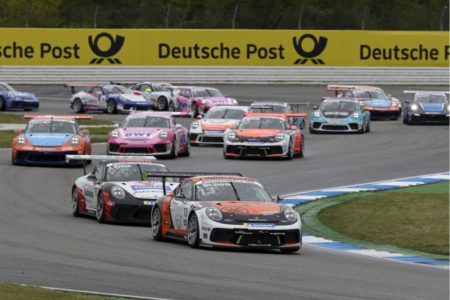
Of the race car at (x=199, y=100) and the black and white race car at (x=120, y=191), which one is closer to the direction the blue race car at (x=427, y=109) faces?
the black and white race car

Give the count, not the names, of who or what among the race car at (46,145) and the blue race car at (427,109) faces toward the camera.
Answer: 2

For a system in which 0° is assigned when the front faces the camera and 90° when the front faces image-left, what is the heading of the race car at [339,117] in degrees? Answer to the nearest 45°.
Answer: approximately 0°

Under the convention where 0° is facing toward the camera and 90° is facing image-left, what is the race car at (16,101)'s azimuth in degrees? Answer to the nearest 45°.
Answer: approximately 315°

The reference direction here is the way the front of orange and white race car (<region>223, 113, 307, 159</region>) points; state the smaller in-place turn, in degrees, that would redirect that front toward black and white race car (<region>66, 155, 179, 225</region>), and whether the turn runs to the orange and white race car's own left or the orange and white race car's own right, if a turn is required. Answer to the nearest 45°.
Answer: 0° — it already faces it

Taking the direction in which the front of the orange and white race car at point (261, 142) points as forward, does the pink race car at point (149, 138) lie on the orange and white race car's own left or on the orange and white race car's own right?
on the orange and white race car's own right

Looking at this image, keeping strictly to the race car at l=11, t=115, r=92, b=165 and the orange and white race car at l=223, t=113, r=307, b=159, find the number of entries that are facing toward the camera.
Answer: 2

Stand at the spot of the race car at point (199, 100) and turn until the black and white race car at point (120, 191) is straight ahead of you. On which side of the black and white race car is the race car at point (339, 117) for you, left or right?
left

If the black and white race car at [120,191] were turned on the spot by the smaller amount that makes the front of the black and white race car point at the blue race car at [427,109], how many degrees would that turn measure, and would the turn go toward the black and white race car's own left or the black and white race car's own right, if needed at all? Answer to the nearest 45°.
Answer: approximately 90° to the black and white race car's own left
